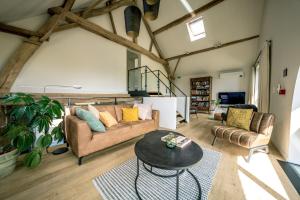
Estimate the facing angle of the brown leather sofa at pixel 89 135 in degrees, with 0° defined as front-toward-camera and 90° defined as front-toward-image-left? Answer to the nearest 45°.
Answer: approximately 315°

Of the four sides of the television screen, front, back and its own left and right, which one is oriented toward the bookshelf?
right

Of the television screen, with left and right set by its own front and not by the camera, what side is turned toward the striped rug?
front

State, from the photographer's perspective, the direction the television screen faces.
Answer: facing the viewer

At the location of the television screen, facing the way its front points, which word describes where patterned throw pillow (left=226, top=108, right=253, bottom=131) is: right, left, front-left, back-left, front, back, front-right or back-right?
front

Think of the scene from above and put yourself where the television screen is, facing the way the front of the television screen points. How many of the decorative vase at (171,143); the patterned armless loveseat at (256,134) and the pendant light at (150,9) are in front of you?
3

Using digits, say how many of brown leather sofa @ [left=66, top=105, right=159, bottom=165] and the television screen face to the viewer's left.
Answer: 0

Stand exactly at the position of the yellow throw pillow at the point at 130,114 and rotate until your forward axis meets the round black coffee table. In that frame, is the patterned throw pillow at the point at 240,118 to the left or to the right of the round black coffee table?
left

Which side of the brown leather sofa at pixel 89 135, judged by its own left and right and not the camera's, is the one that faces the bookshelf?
left

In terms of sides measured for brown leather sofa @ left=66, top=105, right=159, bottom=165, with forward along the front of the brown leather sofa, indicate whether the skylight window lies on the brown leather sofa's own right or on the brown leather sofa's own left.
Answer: on the brown leather sofa's own left
